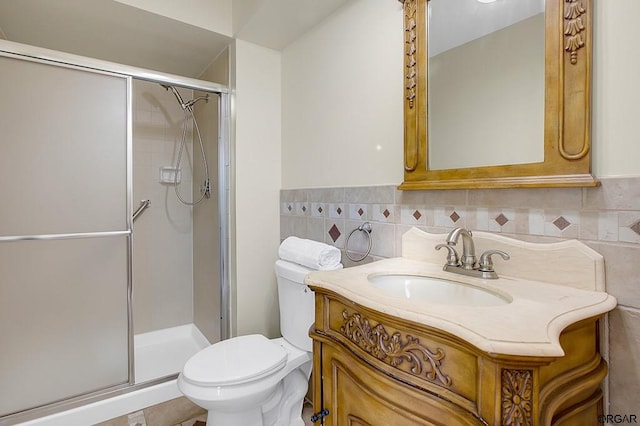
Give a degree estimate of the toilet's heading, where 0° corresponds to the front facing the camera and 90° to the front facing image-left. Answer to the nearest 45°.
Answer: approximately 45°

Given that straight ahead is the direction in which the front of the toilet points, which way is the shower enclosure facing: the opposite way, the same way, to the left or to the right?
to the left

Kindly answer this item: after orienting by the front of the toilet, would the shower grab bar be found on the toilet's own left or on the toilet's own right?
on the toilet's own right

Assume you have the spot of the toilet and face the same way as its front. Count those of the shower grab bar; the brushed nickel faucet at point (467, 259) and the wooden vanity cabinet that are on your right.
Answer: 1

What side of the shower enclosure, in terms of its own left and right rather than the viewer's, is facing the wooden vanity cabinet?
front

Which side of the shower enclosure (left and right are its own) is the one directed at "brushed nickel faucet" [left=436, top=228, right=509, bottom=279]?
front

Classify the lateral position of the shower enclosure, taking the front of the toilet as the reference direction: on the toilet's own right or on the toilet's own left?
on the toilet's own right

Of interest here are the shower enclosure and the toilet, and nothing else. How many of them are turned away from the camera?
0

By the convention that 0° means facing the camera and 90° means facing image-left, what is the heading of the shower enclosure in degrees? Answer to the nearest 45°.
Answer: approximately 315°

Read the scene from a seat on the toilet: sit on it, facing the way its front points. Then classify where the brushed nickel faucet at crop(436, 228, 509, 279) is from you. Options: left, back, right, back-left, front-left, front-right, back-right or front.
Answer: left
